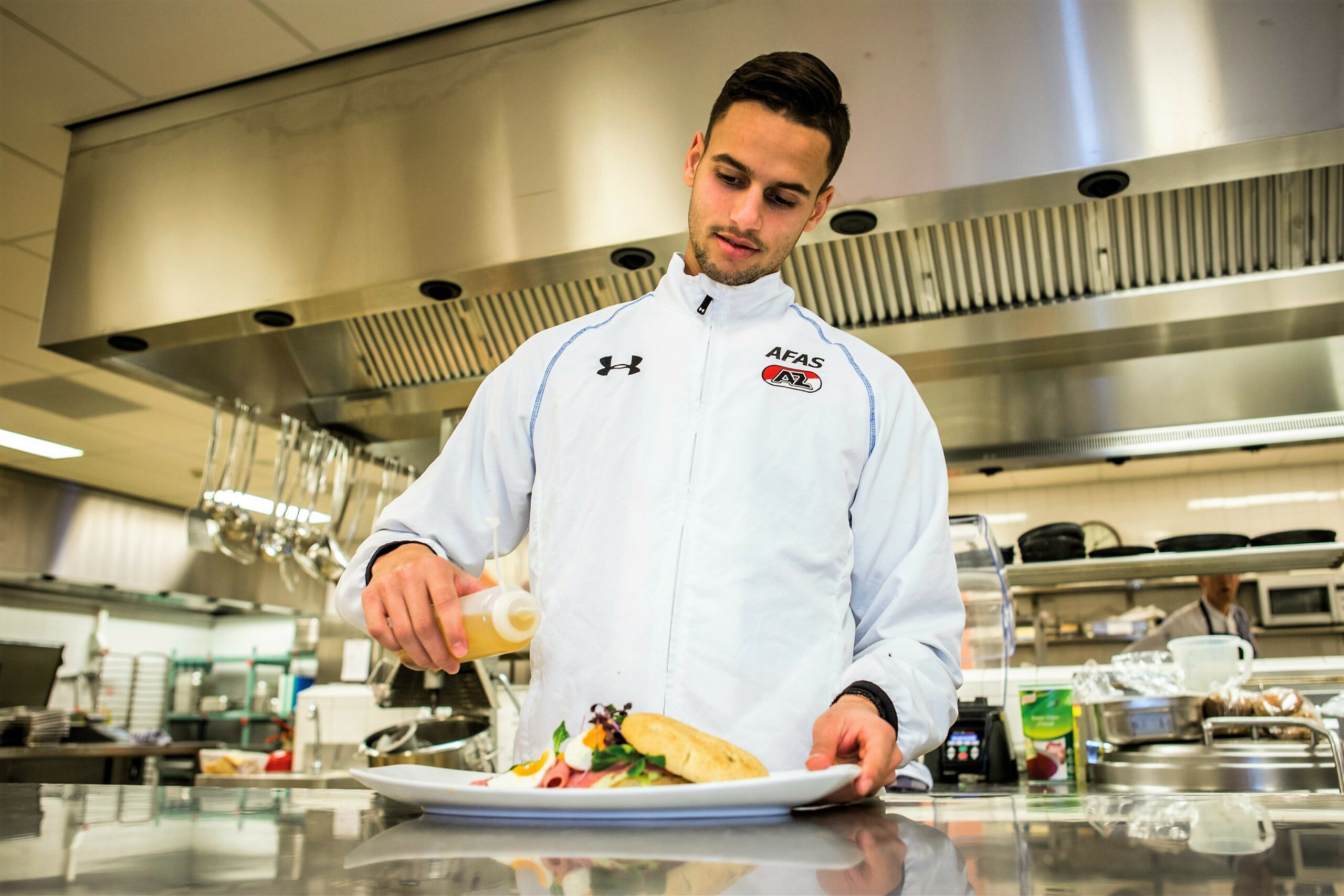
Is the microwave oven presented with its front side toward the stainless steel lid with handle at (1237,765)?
yes

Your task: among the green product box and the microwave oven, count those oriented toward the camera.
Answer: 2

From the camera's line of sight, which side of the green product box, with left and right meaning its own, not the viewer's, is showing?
front

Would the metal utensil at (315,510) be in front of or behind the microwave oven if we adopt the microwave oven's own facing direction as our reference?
in front

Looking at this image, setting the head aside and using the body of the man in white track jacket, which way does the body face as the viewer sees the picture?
toward the camera

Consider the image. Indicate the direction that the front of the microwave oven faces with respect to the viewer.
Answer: facing the viewer

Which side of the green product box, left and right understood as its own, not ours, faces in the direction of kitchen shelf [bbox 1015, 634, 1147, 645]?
back

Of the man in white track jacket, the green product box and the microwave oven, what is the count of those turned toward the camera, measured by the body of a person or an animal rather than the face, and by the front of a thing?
3

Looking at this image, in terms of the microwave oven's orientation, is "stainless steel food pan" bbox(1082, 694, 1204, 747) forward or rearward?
forward

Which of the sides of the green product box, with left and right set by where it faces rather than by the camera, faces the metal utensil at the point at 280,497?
right

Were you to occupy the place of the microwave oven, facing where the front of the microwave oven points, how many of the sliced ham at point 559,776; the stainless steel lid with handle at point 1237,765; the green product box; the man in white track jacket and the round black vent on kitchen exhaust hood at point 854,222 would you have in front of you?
5

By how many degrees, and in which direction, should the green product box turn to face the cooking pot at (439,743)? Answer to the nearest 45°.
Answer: approximately 90° to its right

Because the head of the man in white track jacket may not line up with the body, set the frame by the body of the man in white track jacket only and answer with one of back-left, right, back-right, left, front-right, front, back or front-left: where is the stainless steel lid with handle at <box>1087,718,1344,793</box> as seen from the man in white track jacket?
back-left

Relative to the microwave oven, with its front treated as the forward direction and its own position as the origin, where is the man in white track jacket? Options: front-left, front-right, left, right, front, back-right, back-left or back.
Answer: front
